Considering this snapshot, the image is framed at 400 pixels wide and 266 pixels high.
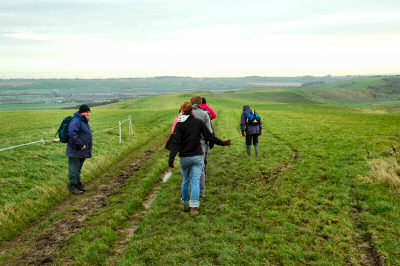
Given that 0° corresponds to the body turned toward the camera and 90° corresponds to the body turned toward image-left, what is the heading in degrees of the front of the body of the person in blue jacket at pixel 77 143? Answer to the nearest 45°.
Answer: approximately 270°
